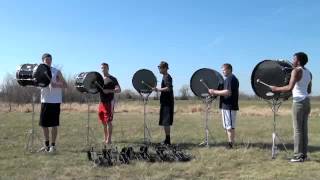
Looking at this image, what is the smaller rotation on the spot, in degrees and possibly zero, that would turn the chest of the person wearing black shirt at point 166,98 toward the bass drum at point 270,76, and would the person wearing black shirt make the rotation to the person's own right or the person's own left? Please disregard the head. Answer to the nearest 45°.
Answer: approximately 135° to the person's own left

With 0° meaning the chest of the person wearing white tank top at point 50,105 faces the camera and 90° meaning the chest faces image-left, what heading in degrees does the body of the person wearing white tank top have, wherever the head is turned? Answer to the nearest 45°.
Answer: approximately 45°

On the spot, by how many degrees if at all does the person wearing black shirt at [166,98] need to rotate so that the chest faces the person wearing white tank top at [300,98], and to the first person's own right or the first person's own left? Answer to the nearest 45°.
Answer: approximately 135° to the first person's own left

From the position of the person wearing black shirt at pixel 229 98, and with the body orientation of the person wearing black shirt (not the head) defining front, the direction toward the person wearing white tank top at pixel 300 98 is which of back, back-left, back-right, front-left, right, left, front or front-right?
back-left

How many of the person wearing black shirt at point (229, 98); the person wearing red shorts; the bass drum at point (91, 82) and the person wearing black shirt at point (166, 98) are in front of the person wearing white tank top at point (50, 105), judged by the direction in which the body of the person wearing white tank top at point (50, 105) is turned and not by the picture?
0

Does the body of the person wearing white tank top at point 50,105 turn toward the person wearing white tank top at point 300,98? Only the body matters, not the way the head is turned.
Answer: no

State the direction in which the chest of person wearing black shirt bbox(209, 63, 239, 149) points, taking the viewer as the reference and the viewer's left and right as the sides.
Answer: facing to the left of the viewer

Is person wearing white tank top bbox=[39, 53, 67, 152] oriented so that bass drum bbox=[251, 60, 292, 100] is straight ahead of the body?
no

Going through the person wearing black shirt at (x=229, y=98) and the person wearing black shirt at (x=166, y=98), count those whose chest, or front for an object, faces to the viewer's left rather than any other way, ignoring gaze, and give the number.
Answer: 2

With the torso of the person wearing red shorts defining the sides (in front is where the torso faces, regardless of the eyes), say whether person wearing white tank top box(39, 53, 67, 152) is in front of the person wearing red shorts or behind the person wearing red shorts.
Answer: in front

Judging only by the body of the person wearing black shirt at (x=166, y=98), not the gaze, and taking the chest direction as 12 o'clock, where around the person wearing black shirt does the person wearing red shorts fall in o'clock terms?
The person wearing red shorts is roughly at 12 o'clock from the person wearing black shirt.

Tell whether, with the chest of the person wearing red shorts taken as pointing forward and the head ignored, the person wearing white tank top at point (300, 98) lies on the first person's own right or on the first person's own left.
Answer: on the first person's own left

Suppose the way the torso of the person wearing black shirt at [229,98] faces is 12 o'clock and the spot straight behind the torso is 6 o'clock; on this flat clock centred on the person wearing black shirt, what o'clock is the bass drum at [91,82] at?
The bass drum is roughly at 12 o'clock from the person wearing black shirt.

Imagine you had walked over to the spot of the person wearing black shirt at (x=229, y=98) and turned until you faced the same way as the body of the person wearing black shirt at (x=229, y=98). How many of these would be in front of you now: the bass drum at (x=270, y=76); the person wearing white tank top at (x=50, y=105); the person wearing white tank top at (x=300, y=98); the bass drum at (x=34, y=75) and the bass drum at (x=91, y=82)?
3

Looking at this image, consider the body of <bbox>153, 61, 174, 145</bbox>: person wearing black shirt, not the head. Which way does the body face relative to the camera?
to the viewer's left

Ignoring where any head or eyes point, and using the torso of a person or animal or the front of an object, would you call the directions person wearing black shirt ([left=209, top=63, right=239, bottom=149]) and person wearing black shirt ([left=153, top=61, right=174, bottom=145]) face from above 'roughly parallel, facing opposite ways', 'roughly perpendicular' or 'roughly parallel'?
roughly parallel

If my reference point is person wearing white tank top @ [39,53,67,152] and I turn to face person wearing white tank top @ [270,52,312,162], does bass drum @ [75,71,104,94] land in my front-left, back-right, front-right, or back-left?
front-left
